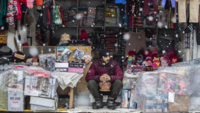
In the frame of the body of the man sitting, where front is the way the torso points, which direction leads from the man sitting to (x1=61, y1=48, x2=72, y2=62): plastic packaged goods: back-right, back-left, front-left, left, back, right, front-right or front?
back-right

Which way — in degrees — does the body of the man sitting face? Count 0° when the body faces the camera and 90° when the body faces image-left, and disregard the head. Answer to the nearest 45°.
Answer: approximately 0°

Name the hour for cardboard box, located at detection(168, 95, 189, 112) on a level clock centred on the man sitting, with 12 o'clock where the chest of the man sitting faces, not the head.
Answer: The cardboard box is roughly at 10 o'clock from the man sitting.

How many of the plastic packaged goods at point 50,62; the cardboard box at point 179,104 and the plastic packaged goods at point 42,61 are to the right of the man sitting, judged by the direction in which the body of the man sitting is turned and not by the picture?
2

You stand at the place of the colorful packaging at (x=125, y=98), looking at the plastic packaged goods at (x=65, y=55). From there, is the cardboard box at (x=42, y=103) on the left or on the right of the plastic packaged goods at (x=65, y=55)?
left

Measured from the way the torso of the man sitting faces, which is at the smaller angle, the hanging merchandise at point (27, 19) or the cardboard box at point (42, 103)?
the cardboard box

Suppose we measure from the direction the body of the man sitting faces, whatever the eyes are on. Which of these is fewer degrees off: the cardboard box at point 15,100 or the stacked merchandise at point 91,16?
the cardboard box

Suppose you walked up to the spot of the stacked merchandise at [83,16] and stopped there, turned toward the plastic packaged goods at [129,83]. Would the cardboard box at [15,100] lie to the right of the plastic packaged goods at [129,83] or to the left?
right

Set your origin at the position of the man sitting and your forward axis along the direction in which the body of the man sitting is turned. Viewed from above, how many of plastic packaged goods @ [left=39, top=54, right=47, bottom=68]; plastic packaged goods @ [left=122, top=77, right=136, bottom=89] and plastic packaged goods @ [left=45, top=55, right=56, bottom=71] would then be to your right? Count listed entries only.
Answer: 2

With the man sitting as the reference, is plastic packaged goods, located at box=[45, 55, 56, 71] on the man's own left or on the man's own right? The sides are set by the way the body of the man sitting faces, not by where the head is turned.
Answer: on the man's own right

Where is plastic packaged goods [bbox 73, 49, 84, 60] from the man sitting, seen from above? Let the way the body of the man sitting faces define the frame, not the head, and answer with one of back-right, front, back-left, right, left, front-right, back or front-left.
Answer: back-right

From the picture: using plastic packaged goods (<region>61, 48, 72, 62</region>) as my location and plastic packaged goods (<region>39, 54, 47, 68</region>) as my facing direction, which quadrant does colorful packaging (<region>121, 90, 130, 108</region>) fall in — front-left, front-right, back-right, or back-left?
back-left

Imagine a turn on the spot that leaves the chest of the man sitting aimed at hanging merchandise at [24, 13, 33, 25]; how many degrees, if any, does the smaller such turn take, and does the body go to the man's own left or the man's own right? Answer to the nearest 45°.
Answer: approximately 135° to the man's own right

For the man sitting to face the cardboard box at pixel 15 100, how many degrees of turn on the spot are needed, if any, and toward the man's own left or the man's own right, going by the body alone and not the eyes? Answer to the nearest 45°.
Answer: approximately 90° to the man's own right
